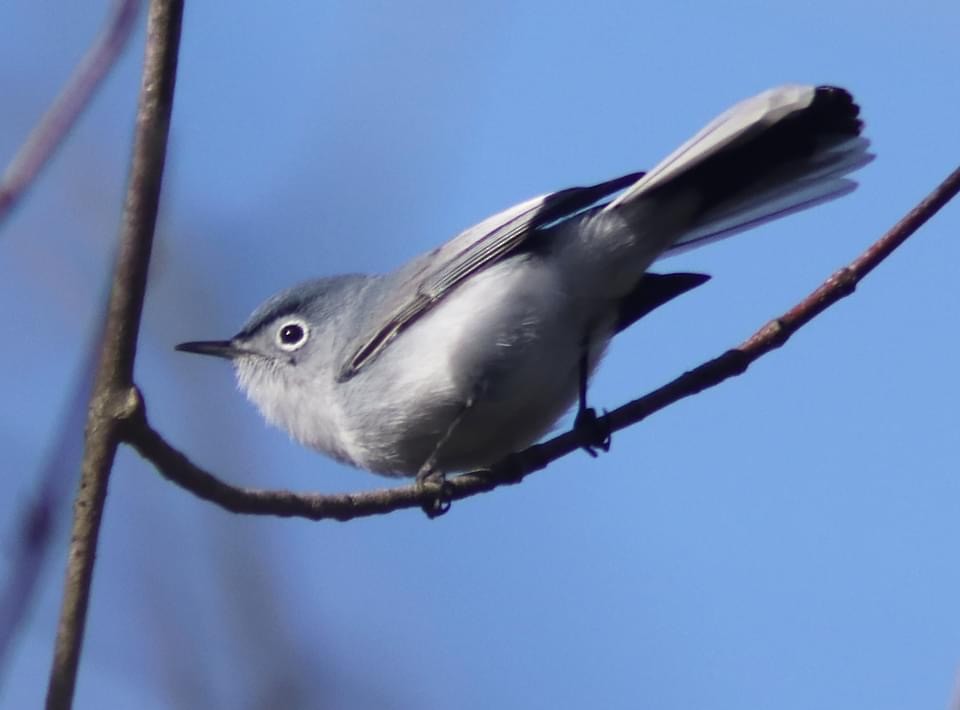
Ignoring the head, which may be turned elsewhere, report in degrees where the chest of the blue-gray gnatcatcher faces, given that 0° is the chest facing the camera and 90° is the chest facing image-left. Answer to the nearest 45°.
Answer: approximately 90°
